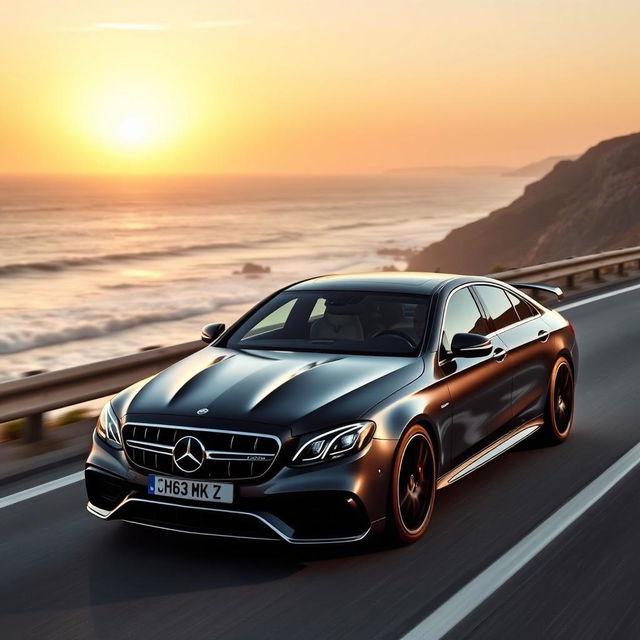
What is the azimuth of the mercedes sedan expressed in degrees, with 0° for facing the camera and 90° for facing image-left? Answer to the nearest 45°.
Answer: approximately 45°

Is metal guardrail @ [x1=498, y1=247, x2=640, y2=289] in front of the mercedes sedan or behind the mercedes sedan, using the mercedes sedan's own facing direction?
behind
